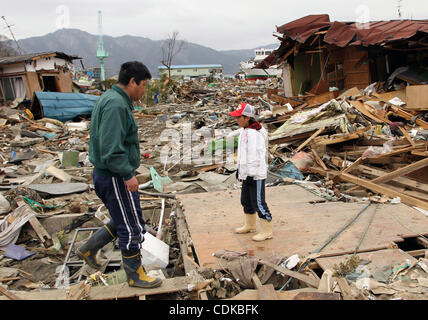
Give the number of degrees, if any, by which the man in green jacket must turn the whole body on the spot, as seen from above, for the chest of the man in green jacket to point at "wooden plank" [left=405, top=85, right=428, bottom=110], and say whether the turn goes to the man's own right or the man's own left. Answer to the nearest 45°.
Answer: approximately 45° to the man's own left

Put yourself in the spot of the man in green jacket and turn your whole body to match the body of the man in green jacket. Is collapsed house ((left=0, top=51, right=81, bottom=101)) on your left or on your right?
on your left

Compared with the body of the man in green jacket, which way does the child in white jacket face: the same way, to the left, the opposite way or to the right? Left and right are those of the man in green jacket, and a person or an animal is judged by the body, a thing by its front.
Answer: the opposite way

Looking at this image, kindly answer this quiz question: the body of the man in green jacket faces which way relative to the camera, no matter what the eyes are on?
to the viewer's right

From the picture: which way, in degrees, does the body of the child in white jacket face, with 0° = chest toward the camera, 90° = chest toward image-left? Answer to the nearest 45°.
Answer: approximately 90°

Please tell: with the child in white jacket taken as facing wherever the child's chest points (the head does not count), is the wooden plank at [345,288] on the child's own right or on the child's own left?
on the child's own left

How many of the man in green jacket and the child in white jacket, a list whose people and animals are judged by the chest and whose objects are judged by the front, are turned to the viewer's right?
1

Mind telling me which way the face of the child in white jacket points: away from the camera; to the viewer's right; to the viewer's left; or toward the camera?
to the viewer's left

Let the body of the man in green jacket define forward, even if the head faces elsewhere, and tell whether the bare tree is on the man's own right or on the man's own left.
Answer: on the man's own left

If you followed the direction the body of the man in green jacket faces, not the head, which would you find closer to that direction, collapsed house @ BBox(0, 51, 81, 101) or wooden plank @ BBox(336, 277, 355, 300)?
the wooden plank

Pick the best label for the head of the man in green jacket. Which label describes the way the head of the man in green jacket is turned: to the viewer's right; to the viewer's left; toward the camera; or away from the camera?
to the viewer's right
